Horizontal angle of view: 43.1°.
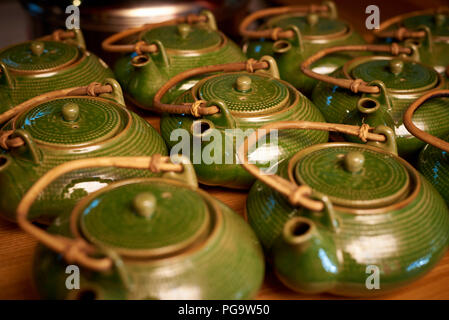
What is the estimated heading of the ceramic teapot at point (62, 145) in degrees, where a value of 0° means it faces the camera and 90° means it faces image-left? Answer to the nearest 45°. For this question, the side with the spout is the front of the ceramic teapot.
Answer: approximately 45°

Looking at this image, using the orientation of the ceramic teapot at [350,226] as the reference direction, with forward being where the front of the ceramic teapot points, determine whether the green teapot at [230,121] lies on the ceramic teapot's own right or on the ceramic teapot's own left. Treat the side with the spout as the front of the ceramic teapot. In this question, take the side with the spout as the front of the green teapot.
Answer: on the ceramic teapot's own right

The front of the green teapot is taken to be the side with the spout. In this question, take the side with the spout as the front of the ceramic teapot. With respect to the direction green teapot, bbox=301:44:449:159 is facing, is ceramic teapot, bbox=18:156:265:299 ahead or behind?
ahead

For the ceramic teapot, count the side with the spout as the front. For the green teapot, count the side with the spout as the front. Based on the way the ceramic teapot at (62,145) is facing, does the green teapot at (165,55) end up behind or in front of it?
behind

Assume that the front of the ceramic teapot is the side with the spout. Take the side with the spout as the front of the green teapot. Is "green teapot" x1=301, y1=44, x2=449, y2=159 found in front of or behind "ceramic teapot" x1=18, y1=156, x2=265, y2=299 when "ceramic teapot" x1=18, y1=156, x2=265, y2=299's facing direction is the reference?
behind

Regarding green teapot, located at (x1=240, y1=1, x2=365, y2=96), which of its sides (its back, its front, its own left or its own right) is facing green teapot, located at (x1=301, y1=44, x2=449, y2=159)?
left

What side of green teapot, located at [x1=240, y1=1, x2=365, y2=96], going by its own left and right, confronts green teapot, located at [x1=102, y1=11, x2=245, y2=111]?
front

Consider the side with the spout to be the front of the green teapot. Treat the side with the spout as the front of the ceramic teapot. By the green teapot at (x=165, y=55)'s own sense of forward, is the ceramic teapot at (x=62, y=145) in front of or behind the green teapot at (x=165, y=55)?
in front
